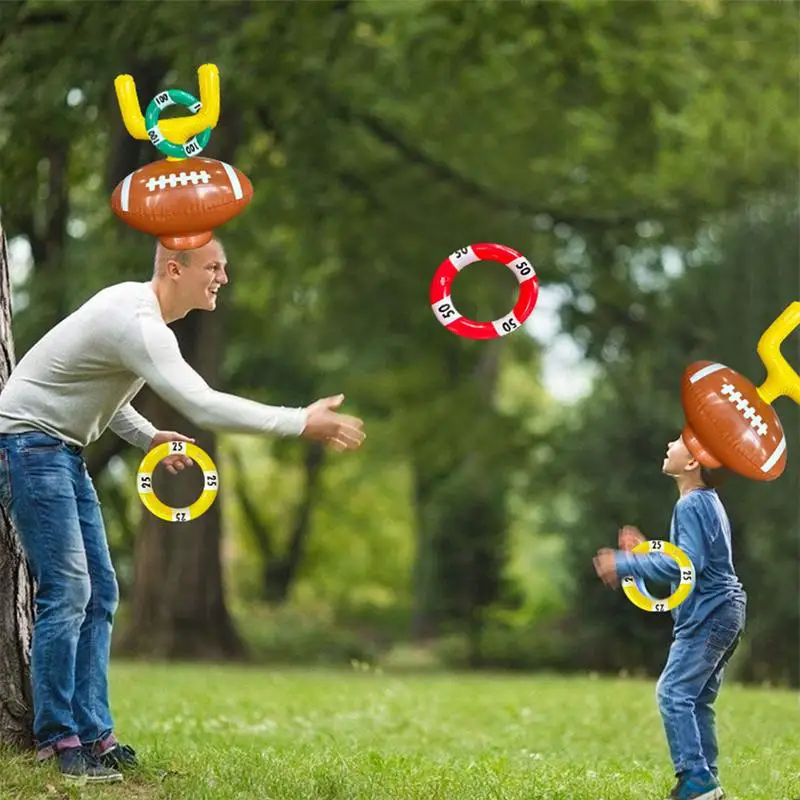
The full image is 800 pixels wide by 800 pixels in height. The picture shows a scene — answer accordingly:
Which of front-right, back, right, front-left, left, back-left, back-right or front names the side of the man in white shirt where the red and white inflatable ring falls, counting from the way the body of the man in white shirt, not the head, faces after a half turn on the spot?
back

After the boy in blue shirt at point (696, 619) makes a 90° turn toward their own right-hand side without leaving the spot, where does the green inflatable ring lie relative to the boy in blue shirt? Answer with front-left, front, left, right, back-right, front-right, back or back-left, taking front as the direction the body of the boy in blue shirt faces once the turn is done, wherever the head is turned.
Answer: left

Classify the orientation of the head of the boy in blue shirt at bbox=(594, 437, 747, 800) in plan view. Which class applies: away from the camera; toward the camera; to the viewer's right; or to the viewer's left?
to the viewer's left

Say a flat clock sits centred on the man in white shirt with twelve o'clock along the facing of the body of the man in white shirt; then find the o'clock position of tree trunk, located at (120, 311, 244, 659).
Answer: The tree trunk is roughly at 9 o'clock from the man in white shirt.

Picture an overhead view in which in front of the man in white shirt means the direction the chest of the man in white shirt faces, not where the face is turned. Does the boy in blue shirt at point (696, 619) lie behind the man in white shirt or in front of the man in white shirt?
in front

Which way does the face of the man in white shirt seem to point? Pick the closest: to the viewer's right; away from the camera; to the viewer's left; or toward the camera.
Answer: to the viewer's right

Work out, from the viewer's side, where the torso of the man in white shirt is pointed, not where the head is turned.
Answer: to the viewer's right

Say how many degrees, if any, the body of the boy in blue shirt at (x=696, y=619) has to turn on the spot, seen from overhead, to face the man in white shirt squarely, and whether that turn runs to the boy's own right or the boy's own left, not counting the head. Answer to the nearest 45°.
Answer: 0° — they already face them

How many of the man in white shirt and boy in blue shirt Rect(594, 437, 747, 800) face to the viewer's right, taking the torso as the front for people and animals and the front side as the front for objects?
1

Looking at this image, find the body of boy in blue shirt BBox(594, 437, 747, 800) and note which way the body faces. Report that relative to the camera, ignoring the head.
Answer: to the viewer's left

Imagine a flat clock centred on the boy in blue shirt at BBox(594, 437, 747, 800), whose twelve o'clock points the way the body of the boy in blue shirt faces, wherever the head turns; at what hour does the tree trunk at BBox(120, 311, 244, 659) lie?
The tree trunk is roughly at 2 o'clock from the boy in blue shirt.

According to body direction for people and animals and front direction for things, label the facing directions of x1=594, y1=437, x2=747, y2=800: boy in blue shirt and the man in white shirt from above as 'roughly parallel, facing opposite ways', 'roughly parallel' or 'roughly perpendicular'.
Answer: roughly parallel, facing opposite ways
